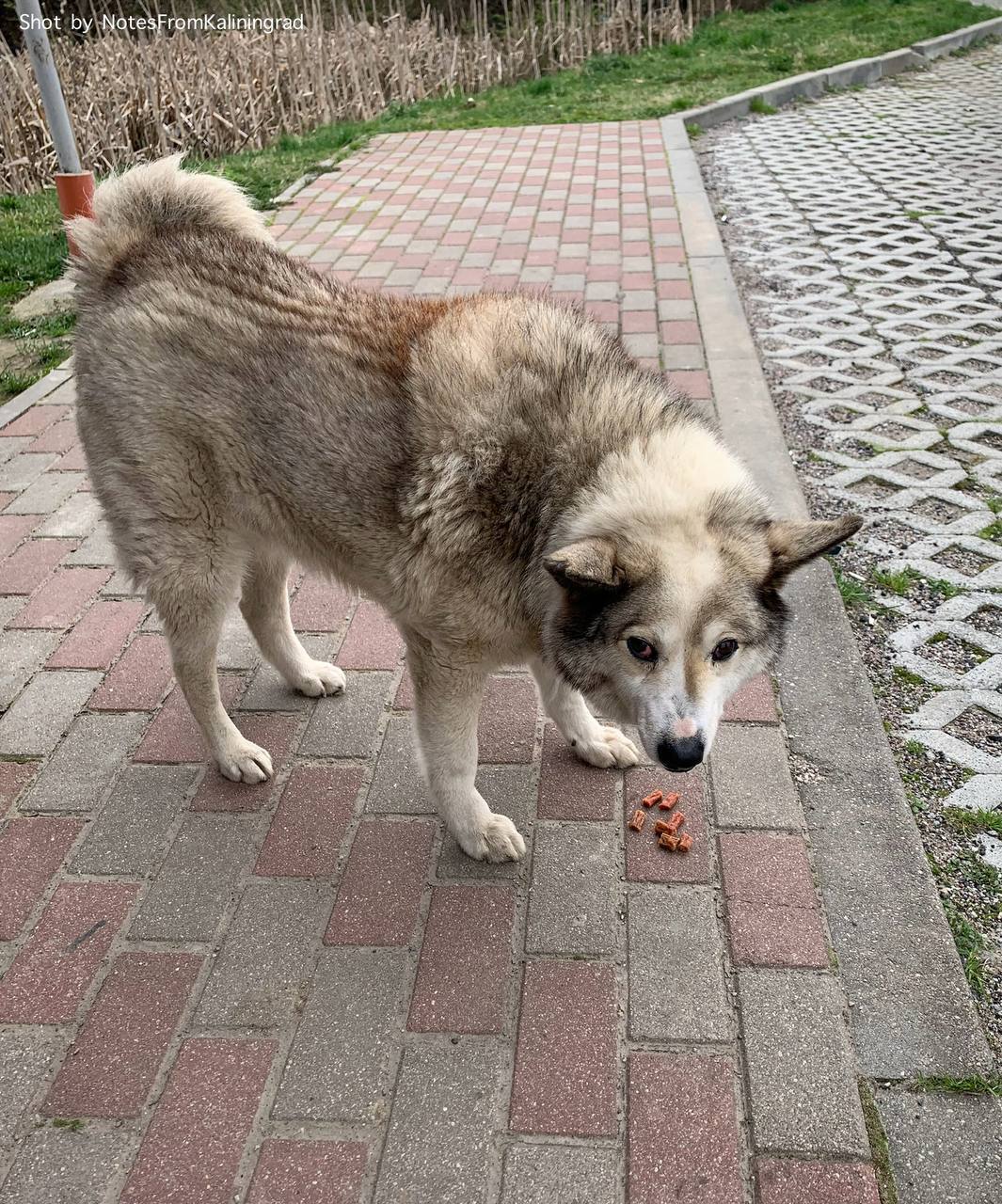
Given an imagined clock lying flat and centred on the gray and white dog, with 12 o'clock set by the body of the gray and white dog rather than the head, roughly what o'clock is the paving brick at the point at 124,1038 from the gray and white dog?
The paving brick is roughly at 3 o'clock from the gray and white dog.

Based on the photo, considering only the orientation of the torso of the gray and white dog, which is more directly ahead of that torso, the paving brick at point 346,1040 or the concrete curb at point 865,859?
the concrete curb

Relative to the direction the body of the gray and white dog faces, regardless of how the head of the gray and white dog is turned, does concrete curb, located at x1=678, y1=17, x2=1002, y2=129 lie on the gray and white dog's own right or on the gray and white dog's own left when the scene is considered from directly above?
on the gray and white dog's own left

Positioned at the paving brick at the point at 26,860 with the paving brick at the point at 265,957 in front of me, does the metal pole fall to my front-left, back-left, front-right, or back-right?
back-left

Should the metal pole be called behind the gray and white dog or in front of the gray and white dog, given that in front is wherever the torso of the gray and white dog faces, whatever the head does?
behind

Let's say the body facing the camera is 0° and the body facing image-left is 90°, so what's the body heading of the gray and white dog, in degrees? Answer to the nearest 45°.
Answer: approximately 315°
